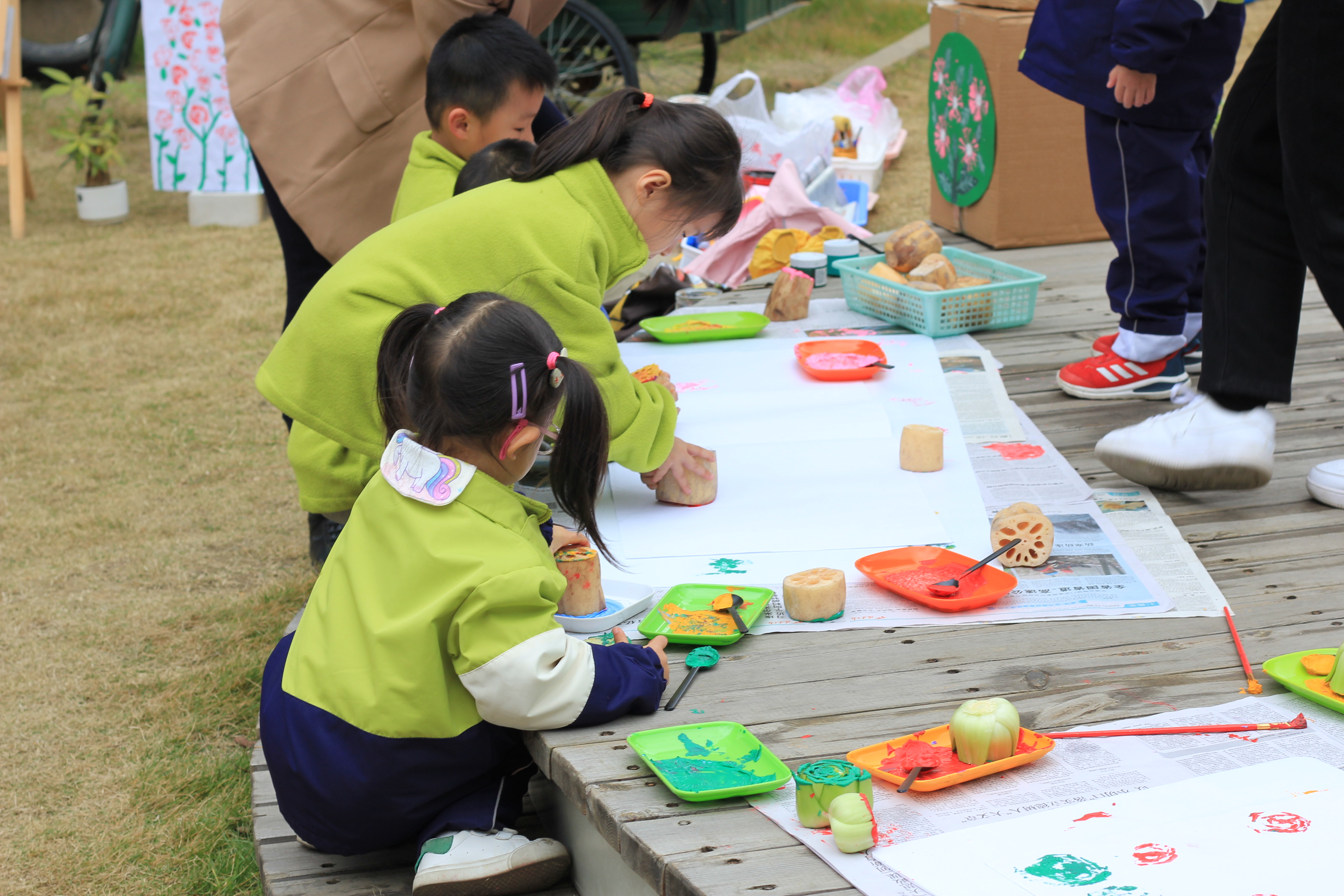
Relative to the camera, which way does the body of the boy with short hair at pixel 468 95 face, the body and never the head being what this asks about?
to the viewer's right

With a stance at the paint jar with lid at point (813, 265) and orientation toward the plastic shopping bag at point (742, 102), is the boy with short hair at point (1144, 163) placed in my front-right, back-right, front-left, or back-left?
back-right

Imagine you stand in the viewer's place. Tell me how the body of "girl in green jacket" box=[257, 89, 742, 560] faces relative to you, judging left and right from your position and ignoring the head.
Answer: facing to the right of the viewer

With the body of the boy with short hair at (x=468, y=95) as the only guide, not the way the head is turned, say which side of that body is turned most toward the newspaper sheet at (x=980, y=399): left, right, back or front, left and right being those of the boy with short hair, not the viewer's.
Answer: front

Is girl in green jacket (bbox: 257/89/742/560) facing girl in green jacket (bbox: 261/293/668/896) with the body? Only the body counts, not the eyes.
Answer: no

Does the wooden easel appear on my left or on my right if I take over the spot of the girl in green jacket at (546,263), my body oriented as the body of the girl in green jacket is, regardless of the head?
on my left

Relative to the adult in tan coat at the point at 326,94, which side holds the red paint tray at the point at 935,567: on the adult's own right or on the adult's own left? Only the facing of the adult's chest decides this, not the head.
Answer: on the adult's own right

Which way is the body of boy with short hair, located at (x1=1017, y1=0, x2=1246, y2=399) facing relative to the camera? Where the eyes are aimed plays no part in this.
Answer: to the viewer's left

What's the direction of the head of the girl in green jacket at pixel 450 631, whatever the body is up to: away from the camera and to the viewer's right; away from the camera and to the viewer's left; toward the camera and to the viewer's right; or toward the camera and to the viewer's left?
away from the camera and to the viewer's right

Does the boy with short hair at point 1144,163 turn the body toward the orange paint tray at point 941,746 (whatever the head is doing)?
no

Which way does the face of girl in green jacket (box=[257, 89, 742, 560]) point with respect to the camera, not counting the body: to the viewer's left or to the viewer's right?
to the viewer's right

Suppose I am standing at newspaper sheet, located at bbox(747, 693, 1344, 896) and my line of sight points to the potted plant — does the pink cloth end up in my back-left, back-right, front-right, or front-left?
front-right

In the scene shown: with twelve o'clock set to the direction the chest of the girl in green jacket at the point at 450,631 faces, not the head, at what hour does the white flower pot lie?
The white flower pot is roughly at 10 o'clock from the girl in green jacket.

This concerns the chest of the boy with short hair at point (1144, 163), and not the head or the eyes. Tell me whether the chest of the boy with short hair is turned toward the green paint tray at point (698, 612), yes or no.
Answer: no

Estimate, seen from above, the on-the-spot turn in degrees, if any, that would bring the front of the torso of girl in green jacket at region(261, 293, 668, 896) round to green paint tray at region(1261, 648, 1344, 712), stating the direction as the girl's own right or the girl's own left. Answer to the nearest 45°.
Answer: approximately 45° to the girl's own right
